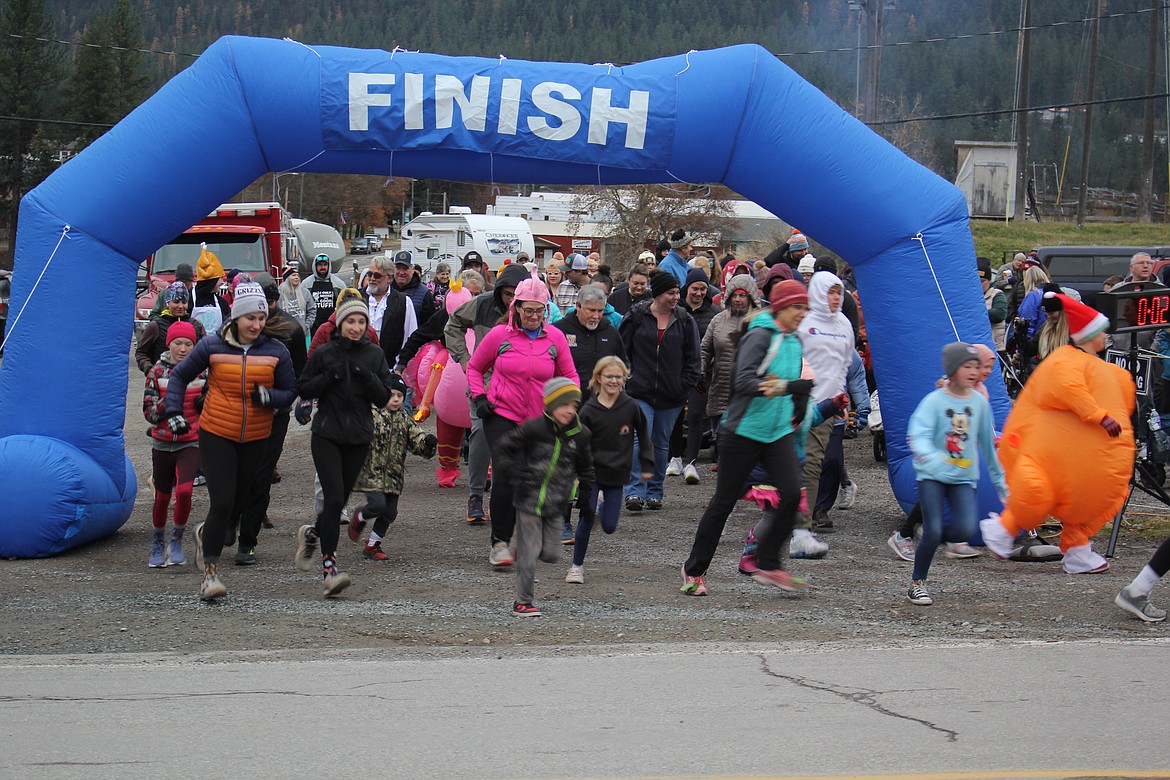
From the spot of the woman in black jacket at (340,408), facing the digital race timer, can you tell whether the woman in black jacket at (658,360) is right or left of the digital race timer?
left

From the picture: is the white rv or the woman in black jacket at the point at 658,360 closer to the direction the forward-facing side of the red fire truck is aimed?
the woman in black jacket

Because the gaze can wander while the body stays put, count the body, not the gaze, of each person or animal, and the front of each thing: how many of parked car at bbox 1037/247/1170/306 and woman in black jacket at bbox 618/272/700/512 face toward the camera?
1

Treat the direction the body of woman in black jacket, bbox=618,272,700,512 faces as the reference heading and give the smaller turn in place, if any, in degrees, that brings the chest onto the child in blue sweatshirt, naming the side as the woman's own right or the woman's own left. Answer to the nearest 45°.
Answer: approximately 45° to the woman's own left
